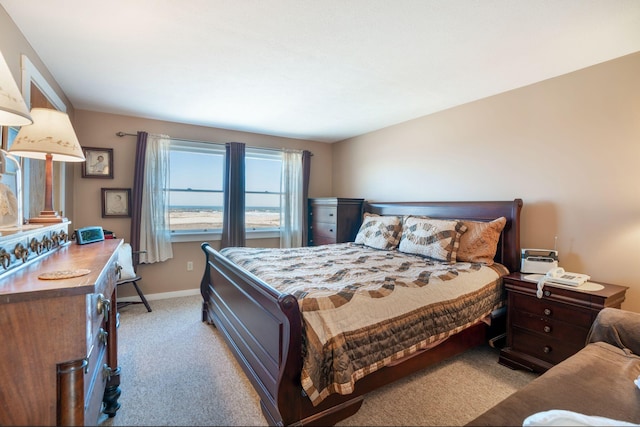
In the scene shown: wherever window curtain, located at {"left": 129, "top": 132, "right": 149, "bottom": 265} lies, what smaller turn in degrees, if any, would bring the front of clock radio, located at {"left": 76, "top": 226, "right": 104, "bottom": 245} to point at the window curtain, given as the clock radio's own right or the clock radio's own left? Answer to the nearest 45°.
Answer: approximately 135° to the clock radio's own left

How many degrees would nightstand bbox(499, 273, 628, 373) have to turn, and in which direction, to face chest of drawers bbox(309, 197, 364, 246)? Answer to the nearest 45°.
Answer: approximately 45° to its right

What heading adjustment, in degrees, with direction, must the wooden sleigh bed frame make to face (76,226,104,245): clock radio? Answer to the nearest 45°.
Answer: approximately 45° to its right

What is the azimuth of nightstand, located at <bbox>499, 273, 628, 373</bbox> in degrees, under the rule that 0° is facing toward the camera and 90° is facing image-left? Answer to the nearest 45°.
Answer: approximately 45°

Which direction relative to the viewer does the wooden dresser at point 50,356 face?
to the viewer's right

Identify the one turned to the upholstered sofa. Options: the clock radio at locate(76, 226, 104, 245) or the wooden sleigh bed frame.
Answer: the clock radio

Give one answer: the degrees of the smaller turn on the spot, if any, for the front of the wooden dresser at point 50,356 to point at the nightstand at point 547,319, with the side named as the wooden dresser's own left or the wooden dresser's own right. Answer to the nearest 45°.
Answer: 0° — it already faces it
